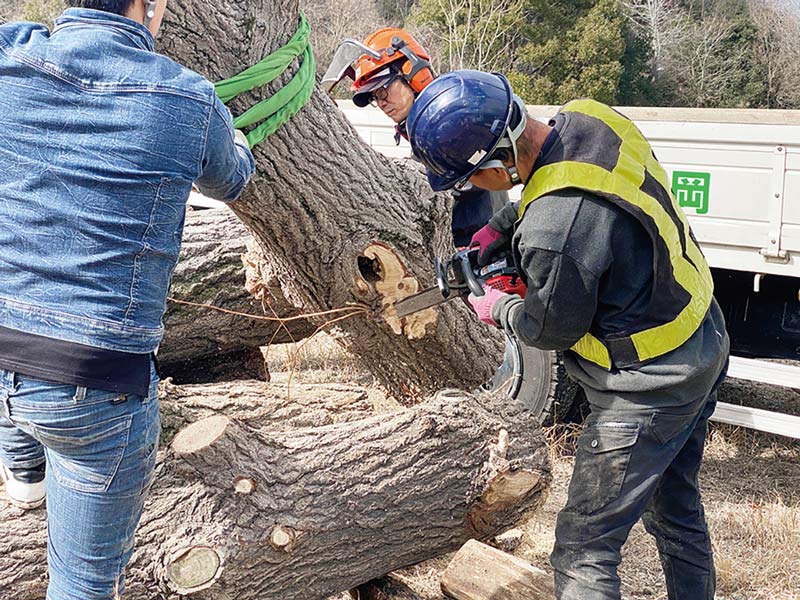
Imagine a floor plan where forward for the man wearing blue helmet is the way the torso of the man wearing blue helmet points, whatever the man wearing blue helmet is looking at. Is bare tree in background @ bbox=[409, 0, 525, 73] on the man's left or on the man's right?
on the man's right

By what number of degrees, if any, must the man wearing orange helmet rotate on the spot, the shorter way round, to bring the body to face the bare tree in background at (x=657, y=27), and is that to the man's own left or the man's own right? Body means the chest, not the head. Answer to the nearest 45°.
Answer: approximately 135° to the man's own right

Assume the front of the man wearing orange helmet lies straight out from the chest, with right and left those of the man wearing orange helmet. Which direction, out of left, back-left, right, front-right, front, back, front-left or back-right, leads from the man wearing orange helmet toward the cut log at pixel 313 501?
front-left

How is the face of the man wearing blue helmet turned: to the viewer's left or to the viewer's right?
to the viewer's left

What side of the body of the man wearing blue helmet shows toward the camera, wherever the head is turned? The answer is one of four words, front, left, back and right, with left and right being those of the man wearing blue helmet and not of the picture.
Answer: left

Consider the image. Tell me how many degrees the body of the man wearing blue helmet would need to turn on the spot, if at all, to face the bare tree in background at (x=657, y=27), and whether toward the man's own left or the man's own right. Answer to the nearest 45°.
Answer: approximately 90° to the man's own right

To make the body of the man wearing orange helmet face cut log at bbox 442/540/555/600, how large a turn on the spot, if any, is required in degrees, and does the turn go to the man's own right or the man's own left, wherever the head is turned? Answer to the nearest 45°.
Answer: approximately 45° to the man's own left

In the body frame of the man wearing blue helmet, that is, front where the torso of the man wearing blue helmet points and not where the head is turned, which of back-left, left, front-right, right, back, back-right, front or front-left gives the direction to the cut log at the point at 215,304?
front-right
